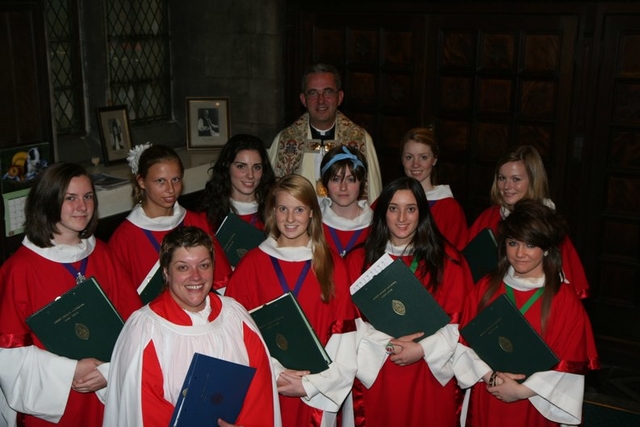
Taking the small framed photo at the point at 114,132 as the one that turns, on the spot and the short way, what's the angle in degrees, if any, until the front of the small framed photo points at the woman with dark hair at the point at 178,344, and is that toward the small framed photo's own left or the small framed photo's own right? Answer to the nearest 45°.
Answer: approximately 45° to the small framed photo's own right

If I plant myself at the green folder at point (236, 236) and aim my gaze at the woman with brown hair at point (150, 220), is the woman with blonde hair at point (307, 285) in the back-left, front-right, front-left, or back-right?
back-left

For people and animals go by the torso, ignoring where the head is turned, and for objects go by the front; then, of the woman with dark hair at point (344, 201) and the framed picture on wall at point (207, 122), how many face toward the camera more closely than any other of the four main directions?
2

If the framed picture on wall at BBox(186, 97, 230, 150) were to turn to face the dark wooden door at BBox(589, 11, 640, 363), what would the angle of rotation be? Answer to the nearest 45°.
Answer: approximately 45° to its left

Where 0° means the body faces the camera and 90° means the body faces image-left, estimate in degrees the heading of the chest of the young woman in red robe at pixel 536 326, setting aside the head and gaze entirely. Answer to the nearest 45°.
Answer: approximately 45°

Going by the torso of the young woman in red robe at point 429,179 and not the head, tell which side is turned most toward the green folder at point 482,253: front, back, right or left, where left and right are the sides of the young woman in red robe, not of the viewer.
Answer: left

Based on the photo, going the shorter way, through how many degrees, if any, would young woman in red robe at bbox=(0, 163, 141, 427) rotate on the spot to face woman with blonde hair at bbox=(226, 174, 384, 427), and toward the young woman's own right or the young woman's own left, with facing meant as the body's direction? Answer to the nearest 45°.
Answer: approximately 45° to the young woman's own left

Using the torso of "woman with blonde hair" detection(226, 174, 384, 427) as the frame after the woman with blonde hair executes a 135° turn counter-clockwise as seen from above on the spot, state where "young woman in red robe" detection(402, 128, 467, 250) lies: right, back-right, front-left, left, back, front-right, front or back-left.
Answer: front

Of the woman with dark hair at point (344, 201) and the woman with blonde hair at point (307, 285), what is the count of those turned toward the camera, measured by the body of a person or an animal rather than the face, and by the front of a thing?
2

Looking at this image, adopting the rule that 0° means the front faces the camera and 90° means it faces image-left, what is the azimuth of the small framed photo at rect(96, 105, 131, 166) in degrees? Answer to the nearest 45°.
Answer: approximately 315°
